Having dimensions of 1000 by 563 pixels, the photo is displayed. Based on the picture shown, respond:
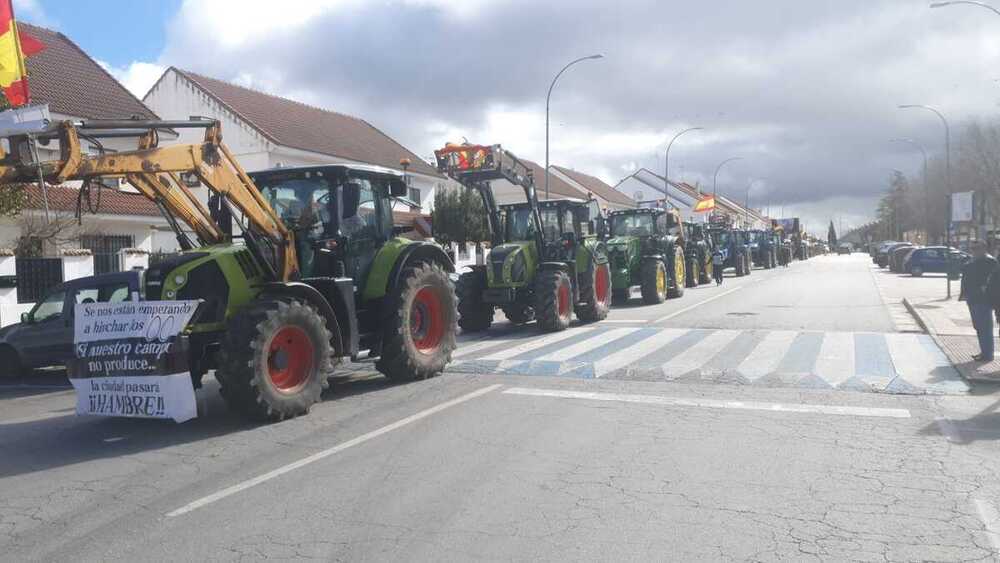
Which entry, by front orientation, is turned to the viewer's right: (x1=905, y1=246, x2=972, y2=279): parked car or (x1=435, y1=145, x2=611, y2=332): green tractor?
the parked car

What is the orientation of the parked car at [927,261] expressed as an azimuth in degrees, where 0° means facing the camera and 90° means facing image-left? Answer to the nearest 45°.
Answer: approximately 270°

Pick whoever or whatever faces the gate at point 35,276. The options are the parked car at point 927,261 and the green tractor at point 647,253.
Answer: the green tractor

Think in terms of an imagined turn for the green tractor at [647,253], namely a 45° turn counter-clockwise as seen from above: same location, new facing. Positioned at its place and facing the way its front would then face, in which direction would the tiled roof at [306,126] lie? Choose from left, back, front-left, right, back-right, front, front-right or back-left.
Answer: back-right

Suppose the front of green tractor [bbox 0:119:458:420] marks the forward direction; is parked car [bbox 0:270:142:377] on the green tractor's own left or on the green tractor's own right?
on the green tractor's own right

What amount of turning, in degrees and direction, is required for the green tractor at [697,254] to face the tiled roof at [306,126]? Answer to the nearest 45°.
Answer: approximately 45° to its right

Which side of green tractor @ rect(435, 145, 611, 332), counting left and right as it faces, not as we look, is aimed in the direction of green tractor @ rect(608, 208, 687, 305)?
back

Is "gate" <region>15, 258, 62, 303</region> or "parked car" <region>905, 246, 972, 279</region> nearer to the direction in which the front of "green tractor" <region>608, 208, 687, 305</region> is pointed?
the gate

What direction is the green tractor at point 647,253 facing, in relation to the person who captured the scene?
facing the viewer and to the left of the viewer

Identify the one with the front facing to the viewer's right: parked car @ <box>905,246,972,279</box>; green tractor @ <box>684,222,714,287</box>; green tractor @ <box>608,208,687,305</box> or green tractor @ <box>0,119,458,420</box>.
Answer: the parked car

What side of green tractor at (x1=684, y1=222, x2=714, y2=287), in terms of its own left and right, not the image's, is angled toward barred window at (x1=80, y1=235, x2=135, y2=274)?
front

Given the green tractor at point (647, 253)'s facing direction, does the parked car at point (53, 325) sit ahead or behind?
ahead

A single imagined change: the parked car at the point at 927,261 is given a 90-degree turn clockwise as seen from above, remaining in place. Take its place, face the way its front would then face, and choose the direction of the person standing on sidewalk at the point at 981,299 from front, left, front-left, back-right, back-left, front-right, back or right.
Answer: front

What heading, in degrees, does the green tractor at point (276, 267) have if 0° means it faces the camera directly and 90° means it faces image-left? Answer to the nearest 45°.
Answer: approximately 45°
